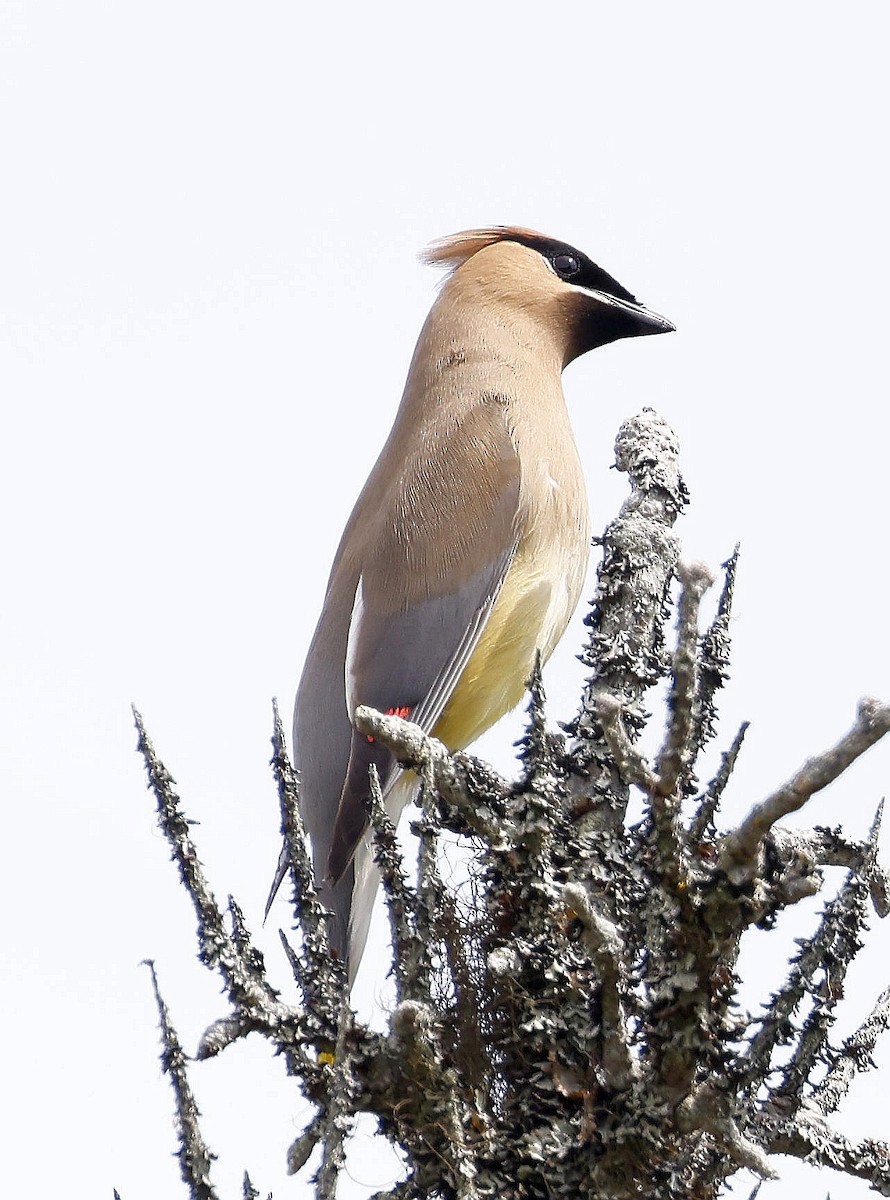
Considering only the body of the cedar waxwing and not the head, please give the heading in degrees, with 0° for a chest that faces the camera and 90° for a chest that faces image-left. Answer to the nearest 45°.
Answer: approximately 270°

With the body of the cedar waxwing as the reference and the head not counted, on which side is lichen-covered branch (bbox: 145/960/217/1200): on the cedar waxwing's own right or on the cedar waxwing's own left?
on the cedar waxwing's own right
